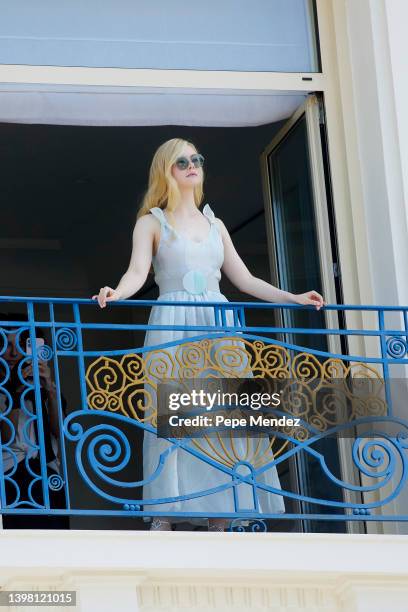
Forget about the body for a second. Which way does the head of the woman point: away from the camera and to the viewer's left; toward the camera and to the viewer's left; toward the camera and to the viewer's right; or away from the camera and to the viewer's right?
toward the camera and to the viewer's right

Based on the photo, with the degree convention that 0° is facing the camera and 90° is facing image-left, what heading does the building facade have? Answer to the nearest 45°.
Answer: approximately 0°
